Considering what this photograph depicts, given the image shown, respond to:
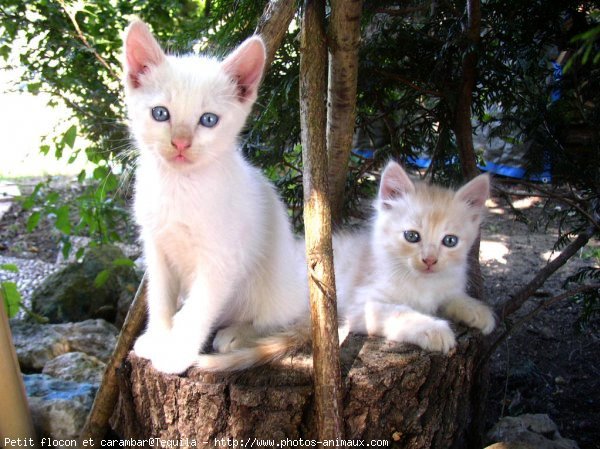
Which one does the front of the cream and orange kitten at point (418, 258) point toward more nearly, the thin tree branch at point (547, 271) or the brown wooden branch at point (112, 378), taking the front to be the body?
the thin tree branch

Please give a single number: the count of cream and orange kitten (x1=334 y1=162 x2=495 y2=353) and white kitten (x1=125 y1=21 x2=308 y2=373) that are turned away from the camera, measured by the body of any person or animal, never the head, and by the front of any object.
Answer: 0

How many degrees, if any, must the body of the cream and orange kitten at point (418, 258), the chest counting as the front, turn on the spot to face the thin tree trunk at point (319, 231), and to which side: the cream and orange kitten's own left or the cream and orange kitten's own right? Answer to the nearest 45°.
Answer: approximately 90° to the cream and orange kitten's own right

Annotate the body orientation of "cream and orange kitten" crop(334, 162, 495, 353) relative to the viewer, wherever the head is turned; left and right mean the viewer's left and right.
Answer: facing the viewer and to the right of the viewer

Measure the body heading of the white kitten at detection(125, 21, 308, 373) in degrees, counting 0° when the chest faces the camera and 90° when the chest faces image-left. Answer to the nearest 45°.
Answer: approximately 45°

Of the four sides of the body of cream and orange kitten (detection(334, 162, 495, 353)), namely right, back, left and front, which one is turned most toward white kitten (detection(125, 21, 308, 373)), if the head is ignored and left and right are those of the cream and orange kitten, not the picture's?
right
